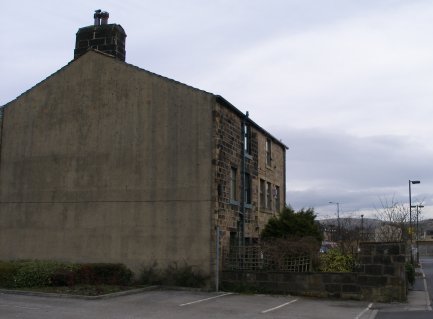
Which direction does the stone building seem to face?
to the viewer's right

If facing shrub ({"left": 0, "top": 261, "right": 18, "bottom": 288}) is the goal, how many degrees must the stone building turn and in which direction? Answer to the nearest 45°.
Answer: approximately 135° to its right
